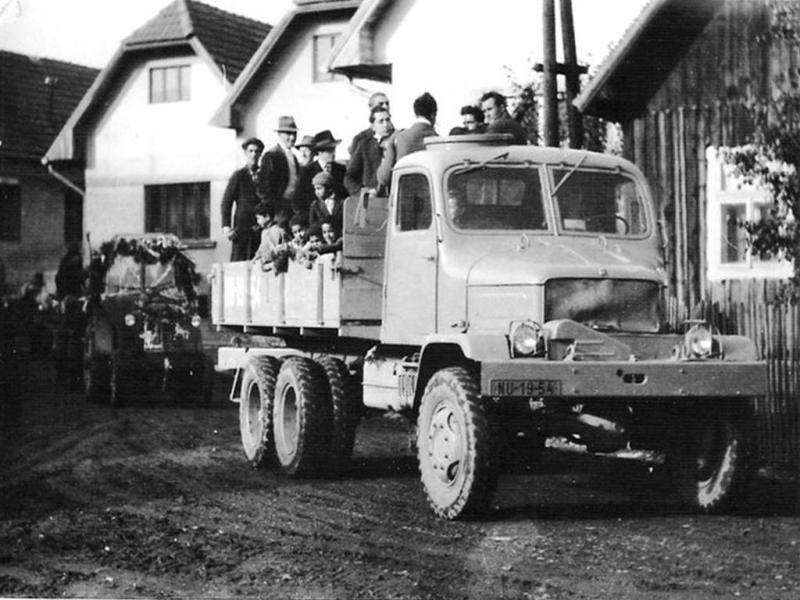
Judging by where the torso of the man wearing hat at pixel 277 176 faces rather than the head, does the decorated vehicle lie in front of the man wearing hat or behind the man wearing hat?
behind

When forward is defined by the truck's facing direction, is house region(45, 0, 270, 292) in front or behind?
behind

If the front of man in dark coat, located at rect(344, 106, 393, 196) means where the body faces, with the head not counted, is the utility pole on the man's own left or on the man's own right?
on the man's own left

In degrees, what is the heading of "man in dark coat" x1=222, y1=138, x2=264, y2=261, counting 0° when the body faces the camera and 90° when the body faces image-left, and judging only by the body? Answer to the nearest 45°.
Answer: approximately 315°

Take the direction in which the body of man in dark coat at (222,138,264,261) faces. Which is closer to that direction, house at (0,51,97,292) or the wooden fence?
the wooden fence

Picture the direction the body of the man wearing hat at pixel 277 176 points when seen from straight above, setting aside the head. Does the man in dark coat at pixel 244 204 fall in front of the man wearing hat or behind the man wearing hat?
behind

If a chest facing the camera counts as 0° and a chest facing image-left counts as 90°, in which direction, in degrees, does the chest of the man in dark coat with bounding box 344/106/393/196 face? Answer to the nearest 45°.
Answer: approximately 315°

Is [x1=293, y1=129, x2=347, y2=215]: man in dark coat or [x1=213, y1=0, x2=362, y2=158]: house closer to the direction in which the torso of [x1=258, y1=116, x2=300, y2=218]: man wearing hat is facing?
the man in dark coat

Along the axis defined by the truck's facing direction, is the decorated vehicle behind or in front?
behind

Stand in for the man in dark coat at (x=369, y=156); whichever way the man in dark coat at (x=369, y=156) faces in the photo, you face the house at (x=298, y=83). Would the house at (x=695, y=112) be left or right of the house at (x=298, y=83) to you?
right
